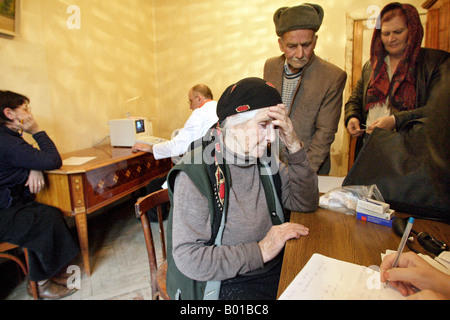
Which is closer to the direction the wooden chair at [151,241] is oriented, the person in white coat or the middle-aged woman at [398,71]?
the middle-aged woman

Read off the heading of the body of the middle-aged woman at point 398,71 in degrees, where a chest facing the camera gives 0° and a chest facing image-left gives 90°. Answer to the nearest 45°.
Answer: approximately 45°

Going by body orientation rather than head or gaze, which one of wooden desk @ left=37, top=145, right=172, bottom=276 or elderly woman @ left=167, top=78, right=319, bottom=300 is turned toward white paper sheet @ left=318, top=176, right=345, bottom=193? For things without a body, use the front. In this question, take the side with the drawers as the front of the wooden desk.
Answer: the wooden desk

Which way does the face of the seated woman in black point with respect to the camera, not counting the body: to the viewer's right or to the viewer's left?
to the viewer's right

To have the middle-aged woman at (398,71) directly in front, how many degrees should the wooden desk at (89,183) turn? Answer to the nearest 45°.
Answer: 0° — it already faces them

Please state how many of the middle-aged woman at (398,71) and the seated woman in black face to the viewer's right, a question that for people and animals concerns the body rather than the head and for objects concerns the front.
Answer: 1

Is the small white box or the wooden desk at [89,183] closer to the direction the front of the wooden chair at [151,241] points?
the small white box

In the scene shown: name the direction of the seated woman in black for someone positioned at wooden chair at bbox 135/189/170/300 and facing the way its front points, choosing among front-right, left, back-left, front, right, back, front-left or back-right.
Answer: back

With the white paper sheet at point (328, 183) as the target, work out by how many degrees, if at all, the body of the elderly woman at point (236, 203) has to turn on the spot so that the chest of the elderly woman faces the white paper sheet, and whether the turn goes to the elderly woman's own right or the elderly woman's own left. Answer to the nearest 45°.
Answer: approximately 90° to the elderly woman's own left

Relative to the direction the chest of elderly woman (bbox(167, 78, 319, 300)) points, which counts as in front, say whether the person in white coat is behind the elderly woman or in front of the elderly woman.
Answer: behind

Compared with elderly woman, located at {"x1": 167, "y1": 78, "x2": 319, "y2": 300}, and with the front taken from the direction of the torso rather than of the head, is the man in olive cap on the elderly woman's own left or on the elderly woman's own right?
on the elderly woman's own left

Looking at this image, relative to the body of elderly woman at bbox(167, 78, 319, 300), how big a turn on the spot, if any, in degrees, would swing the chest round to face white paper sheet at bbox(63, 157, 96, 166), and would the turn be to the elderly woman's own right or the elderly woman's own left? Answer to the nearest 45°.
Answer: approximately 180°

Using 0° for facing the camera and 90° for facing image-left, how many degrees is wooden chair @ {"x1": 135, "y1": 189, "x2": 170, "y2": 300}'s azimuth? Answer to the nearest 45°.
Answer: approximately 315°

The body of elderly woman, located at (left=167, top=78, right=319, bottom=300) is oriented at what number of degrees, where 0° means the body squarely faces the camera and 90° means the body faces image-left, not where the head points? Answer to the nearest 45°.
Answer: approximately 315°
